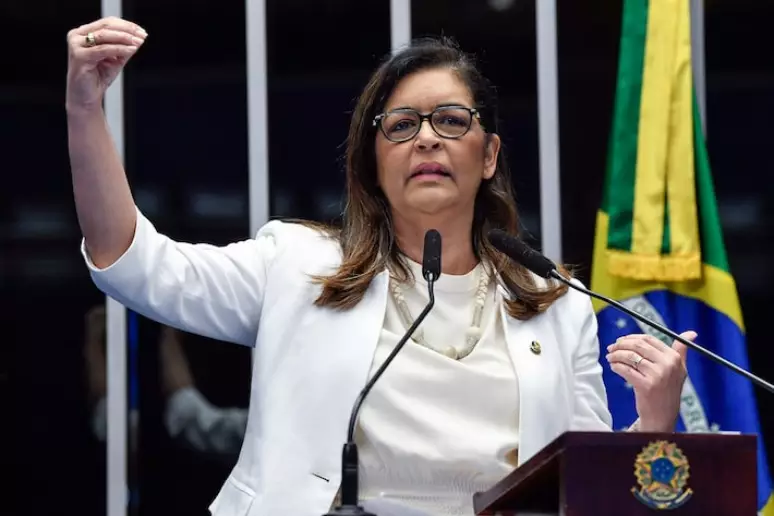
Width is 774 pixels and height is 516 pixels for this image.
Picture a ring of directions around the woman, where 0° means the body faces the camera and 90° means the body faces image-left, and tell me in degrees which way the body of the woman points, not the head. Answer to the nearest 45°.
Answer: approximately 0°

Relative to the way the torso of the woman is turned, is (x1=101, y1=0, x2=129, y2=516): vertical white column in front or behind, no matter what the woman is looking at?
behind

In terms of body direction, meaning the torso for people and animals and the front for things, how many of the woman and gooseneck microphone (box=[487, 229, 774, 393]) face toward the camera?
1

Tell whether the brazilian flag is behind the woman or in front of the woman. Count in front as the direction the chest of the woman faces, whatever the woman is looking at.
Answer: behind

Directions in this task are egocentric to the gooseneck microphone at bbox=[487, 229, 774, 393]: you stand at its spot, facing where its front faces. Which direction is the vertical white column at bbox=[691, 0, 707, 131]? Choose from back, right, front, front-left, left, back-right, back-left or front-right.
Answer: right

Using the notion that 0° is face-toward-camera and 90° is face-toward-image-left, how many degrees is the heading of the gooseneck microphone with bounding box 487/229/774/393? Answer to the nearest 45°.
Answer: approximately 90°
